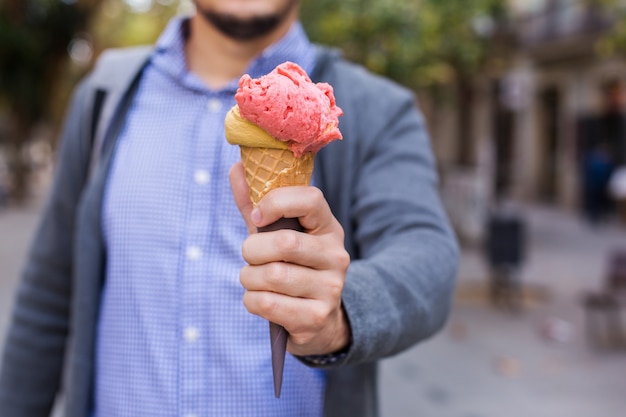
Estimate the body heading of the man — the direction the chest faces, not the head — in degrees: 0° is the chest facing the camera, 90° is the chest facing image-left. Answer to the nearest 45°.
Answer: approximately 0°

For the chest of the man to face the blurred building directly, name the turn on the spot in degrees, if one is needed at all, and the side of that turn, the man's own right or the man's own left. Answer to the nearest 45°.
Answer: approximately 135° to the man's own left

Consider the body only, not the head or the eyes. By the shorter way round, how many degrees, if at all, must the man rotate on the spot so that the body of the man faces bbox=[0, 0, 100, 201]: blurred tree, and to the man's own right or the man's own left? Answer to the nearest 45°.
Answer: approximately 180°

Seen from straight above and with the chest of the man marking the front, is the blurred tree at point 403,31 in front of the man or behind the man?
behind
